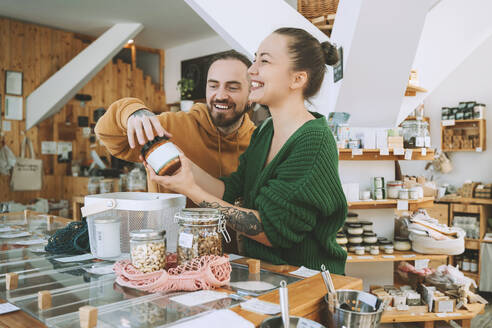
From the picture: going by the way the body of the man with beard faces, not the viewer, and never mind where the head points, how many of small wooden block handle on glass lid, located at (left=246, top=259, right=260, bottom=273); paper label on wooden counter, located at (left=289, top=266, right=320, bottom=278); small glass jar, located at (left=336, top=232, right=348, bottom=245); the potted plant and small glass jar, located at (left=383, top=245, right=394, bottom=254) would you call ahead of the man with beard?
2

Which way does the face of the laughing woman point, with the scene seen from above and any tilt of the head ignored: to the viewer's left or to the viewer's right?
to the viewer's left

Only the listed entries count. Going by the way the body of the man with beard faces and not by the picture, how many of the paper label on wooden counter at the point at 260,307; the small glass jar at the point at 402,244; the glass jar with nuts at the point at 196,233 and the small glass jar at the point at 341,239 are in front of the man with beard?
2

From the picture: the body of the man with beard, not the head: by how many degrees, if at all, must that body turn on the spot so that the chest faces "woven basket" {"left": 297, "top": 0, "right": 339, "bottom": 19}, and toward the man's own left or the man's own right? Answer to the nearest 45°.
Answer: approximately 135° to the man's own left

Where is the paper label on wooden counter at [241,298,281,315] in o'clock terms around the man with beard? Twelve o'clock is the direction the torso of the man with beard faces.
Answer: The paper label on wooden counter is roughly at 12 o'clock from the man with beard.

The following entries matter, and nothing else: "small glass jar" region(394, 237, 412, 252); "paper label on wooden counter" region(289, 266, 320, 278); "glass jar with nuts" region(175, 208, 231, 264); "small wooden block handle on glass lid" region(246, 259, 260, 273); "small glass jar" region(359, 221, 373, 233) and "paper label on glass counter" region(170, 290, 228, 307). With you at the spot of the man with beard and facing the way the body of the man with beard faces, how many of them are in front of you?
4

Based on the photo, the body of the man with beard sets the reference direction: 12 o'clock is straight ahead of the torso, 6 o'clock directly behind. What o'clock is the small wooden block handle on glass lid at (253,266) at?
The small wooden block handle on glass lid is roughly at 12 o'clock from the man with beard.

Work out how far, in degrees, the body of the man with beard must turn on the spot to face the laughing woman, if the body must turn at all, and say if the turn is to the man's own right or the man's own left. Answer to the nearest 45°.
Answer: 0° — they already face them

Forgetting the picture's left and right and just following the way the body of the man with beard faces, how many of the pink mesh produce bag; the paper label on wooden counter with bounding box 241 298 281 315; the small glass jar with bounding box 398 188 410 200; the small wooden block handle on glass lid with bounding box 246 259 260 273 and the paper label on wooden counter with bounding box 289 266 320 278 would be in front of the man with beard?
4

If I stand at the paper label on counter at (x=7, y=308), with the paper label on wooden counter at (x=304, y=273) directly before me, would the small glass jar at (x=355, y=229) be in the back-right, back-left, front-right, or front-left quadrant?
front-left

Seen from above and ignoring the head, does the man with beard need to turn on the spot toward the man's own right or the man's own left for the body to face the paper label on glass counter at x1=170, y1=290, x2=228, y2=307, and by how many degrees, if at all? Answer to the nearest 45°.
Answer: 0° — they already face it

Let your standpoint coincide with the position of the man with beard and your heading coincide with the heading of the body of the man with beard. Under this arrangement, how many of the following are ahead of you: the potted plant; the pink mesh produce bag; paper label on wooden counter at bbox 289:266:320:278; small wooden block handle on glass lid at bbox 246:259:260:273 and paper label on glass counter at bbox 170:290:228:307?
4

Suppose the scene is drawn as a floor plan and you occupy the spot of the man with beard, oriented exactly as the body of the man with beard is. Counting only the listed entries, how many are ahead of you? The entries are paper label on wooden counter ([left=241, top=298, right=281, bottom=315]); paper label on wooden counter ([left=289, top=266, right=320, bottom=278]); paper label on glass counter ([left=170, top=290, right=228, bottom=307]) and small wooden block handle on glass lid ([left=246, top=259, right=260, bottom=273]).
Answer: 4

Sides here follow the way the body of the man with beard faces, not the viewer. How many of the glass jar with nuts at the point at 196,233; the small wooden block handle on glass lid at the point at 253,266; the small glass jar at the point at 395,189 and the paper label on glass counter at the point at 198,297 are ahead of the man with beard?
3

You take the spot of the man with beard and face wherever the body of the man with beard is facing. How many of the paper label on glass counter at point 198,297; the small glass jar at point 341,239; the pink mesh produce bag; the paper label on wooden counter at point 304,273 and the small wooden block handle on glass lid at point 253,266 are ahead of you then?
4

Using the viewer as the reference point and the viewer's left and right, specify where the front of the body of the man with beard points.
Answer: facing the viewer

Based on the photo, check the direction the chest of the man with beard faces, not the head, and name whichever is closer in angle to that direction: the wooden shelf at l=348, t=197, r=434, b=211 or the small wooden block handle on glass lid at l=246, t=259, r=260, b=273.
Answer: the small wooden block handle on glass lid
